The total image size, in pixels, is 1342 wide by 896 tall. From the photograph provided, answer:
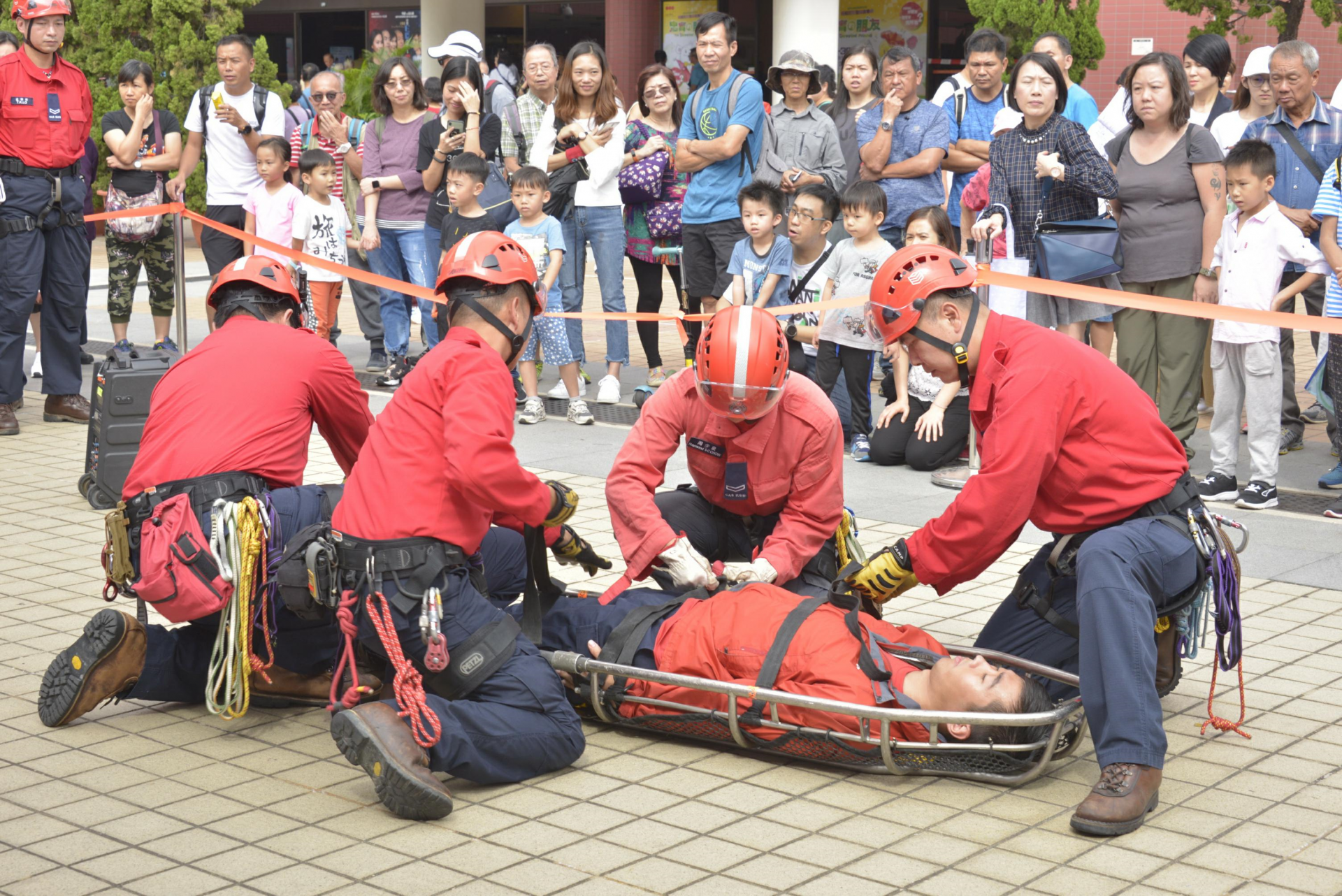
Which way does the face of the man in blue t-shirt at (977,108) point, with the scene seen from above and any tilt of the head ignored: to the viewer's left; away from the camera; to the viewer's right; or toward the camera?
toward the camera

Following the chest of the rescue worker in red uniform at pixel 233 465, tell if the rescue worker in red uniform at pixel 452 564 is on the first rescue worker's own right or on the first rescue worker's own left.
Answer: on the first rescue worker's own right

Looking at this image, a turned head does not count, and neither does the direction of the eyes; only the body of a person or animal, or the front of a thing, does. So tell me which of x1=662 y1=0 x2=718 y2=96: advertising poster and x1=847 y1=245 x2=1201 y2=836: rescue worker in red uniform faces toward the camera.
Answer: the advertising poster

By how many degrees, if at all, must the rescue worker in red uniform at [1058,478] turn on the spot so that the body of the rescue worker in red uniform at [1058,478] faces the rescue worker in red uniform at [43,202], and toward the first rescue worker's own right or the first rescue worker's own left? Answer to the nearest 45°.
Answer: approximately 45° to the first rescue worker's own right

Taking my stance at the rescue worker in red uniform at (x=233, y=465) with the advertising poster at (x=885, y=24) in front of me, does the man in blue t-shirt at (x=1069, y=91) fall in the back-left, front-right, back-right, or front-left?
front-right

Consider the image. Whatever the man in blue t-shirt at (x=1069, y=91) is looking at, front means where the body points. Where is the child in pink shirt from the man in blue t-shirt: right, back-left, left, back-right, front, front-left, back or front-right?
front-right

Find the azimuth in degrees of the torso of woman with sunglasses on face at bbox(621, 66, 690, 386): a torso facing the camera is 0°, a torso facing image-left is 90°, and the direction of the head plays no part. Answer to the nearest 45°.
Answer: approximately 0°

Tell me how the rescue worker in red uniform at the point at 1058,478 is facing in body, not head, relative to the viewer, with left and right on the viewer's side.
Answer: facing to the left of the viewer

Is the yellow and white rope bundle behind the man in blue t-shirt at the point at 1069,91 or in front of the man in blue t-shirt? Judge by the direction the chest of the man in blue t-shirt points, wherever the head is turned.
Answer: in front

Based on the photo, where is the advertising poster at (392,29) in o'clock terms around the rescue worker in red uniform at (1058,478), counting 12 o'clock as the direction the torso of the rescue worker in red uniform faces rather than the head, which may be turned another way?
The advertising poster is roughly at 2 o'clock from the rescue worker in red uniform.

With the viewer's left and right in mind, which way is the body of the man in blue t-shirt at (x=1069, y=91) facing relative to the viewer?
facing the viewer and to the left of the viewer

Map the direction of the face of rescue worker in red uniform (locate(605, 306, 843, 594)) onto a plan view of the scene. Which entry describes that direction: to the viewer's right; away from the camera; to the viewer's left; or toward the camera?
toward the camera

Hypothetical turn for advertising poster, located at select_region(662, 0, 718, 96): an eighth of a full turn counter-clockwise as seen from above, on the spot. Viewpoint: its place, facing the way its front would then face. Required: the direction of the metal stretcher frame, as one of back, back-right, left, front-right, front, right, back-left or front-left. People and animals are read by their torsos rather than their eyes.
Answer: front-right

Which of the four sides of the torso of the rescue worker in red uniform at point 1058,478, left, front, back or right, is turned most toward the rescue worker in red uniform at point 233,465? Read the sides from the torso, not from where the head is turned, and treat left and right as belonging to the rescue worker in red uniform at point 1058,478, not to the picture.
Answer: front

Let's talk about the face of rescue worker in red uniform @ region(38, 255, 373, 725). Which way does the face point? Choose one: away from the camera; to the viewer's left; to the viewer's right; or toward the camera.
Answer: away from the camera

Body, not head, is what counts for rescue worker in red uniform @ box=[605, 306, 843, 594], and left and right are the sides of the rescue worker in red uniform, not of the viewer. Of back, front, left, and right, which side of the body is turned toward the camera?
front

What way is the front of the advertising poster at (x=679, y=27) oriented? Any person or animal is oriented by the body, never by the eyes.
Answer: toward the camera

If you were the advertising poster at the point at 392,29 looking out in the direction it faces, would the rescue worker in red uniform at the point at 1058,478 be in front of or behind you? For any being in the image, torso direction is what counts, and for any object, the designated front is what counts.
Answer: in front

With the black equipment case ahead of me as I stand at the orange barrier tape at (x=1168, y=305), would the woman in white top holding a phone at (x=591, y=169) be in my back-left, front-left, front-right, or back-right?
front-right
